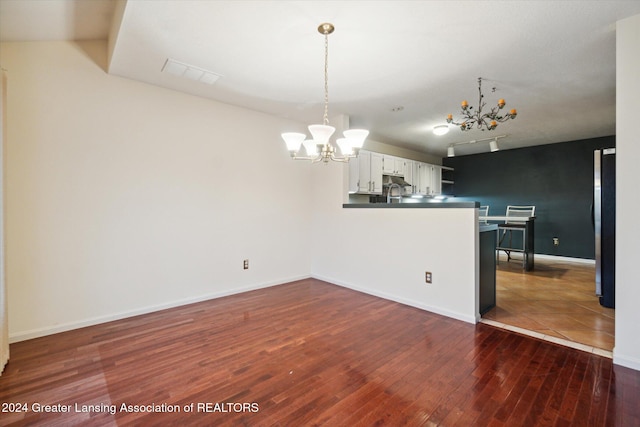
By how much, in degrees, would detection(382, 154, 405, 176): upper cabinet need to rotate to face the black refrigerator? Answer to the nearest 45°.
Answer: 0° — it already faces it

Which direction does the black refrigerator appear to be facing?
to the viewer's left

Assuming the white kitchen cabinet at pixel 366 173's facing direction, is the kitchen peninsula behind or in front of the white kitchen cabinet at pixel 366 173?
in front

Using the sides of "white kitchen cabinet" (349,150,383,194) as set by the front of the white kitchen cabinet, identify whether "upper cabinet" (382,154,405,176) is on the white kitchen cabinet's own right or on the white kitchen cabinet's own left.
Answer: on the white kitchen cabinet's own left

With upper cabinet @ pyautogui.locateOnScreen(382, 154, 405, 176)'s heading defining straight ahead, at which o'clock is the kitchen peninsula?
The kitchen peninsula is roughly at 1 o'clock from the upper cabinet.

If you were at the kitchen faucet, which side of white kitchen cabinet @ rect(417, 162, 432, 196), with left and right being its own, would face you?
right

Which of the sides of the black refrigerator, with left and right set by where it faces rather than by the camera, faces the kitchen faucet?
front

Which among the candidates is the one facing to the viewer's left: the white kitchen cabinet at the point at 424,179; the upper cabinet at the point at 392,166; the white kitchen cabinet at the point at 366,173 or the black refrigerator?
the black refrigerator

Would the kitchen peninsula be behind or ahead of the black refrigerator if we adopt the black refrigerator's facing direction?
ahead

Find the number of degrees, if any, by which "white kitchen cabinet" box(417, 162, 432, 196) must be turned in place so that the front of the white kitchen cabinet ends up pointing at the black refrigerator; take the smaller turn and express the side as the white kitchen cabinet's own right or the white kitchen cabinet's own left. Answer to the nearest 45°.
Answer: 0° — it already faces it

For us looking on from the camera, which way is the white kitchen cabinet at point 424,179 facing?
facing the viewer and to the right of the viewer

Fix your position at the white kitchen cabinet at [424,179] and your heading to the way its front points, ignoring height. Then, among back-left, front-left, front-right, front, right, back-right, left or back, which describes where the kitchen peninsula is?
front-right

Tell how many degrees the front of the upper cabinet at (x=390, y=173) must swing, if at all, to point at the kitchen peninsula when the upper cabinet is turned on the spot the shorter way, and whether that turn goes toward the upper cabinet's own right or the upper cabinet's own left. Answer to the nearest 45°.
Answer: approximately 45° to the upper cabinet's own right
